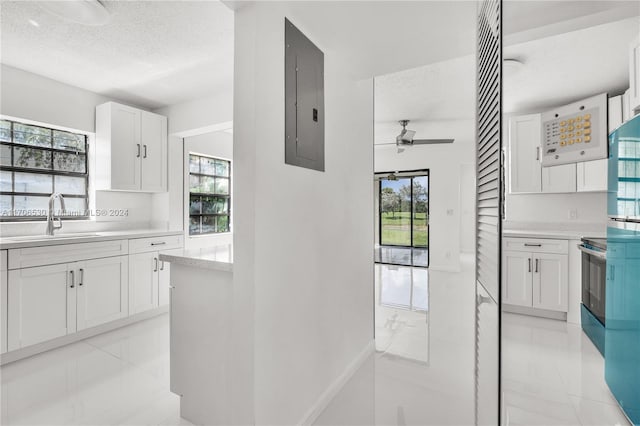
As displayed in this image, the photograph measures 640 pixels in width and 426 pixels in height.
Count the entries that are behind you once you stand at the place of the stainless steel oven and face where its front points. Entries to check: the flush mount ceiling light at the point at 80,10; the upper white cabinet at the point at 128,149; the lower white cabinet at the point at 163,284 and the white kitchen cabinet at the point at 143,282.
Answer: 0

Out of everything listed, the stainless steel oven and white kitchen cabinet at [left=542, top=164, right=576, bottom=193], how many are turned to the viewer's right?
0

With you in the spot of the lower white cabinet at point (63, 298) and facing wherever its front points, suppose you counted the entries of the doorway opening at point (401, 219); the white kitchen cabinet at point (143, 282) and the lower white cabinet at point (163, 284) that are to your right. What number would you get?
0

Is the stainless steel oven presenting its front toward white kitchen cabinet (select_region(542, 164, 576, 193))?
no

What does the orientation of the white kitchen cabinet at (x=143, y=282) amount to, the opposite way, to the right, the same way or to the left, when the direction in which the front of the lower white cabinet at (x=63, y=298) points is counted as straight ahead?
the same way

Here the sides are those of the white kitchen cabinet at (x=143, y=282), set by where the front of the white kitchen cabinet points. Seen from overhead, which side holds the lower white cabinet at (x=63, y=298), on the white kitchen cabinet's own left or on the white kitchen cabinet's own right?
on the white kitchen cabinet's own right

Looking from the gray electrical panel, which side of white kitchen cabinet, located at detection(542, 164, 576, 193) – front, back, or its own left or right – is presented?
front

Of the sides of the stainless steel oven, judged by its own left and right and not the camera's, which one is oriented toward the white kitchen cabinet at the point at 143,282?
front

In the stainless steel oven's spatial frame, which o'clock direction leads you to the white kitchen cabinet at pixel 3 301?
The white kitchen cabinet is roughly at 12 o'clock from the stainless steel oven.

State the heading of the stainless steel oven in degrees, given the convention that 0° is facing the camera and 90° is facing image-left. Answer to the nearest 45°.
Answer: approximately 45°

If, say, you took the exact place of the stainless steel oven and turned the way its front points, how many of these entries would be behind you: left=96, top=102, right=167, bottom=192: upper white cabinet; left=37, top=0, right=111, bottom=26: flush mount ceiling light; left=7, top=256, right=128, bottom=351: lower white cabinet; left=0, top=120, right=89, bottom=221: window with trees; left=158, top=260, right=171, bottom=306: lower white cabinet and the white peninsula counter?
0

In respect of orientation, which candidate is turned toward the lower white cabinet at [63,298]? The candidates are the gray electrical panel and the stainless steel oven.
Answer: the stainless steel oven

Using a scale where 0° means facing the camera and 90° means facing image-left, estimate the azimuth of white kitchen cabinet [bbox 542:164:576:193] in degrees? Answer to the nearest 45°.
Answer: approximately 0°

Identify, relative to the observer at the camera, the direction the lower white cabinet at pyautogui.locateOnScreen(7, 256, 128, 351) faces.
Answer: facing the viewer and to the right of the viewer

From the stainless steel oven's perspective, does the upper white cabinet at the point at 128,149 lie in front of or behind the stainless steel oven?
in front
